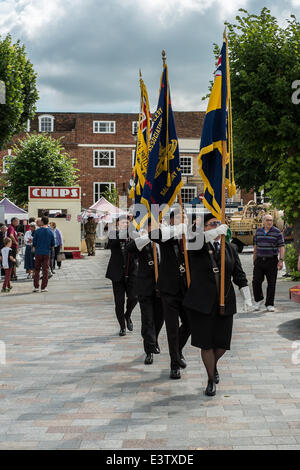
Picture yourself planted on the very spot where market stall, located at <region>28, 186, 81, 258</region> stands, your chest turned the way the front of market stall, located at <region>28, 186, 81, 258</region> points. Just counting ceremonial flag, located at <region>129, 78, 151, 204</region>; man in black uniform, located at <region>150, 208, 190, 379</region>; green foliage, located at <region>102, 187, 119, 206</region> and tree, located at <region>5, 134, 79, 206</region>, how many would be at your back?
2

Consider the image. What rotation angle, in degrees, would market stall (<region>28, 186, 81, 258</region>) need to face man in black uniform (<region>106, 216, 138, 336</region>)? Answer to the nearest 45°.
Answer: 0° — it already faces them

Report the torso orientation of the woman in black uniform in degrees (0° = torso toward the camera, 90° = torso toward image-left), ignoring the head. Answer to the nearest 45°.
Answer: approximately 0°

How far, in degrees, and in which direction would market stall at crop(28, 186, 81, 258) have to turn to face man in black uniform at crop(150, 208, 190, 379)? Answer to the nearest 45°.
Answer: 0° — it already faces them

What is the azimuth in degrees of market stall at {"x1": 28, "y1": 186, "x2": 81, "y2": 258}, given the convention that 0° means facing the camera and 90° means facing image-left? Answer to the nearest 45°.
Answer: approximately 0°
